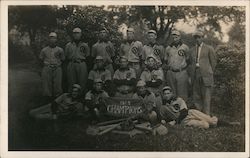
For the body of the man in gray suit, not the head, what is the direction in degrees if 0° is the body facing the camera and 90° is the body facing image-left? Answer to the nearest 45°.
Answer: approximately 45°

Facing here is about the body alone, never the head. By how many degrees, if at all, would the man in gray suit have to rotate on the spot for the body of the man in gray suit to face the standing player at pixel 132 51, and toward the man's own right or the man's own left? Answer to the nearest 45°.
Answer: approximately 45° to the man's own right
